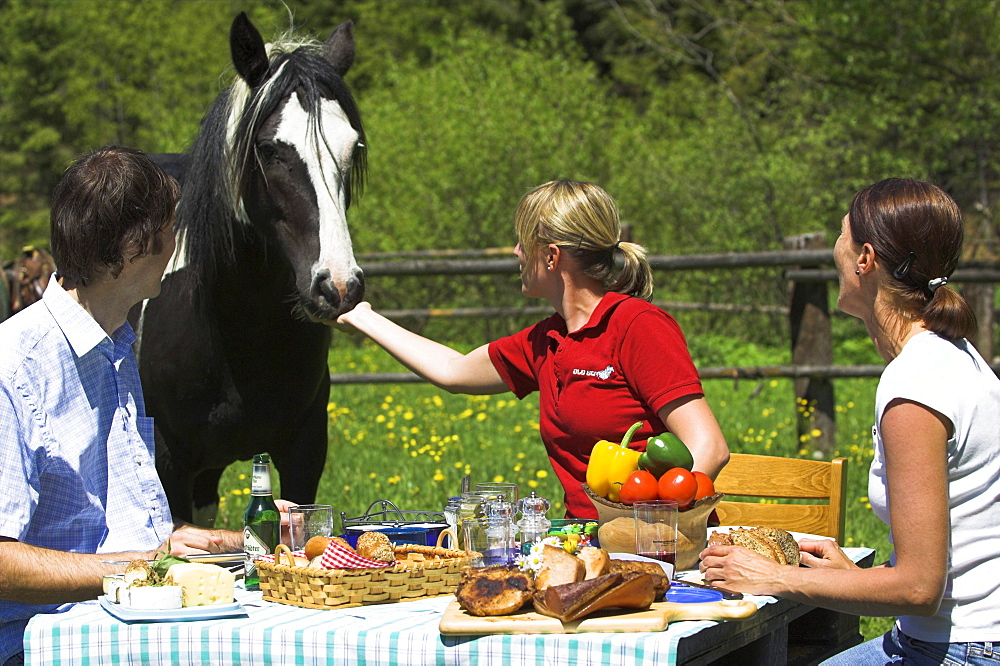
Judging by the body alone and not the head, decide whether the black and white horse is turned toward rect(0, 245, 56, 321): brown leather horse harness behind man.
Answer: no

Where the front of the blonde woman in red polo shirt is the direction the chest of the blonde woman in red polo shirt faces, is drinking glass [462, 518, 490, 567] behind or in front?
in front

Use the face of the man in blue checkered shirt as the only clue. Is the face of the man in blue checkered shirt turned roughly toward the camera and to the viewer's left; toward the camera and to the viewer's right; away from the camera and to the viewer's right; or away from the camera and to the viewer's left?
away from the camera and to the viewer's right

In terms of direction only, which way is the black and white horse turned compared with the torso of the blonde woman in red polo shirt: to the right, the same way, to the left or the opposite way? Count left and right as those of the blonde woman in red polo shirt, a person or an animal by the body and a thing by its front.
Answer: to the left

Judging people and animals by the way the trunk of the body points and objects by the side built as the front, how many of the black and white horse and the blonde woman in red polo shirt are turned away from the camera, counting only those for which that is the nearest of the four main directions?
0

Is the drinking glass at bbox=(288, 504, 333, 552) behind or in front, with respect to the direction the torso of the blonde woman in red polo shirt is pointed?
in front

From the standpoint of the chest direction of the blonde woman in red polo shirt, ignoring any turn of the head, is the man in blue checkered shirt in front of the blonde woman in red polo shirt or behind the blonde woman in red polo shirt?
in front

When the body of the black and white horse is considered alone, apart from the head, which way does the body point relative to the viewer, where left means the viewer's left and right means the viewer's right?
facing the viewer and to the right of the viewer

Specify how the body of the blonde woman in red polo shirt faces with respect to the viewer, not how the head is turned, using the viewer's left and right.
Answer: facing the viewer and to the left of the viewer

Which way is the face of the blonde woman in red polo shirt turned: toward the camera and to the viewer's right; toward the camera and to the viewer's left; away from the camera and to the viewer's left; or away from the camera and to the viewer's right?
away from the camera and to the viewer's left

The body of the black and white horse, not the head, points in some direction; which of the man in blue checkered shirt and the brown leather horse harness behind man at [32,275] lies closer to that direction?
the man in blue checkered shirt
